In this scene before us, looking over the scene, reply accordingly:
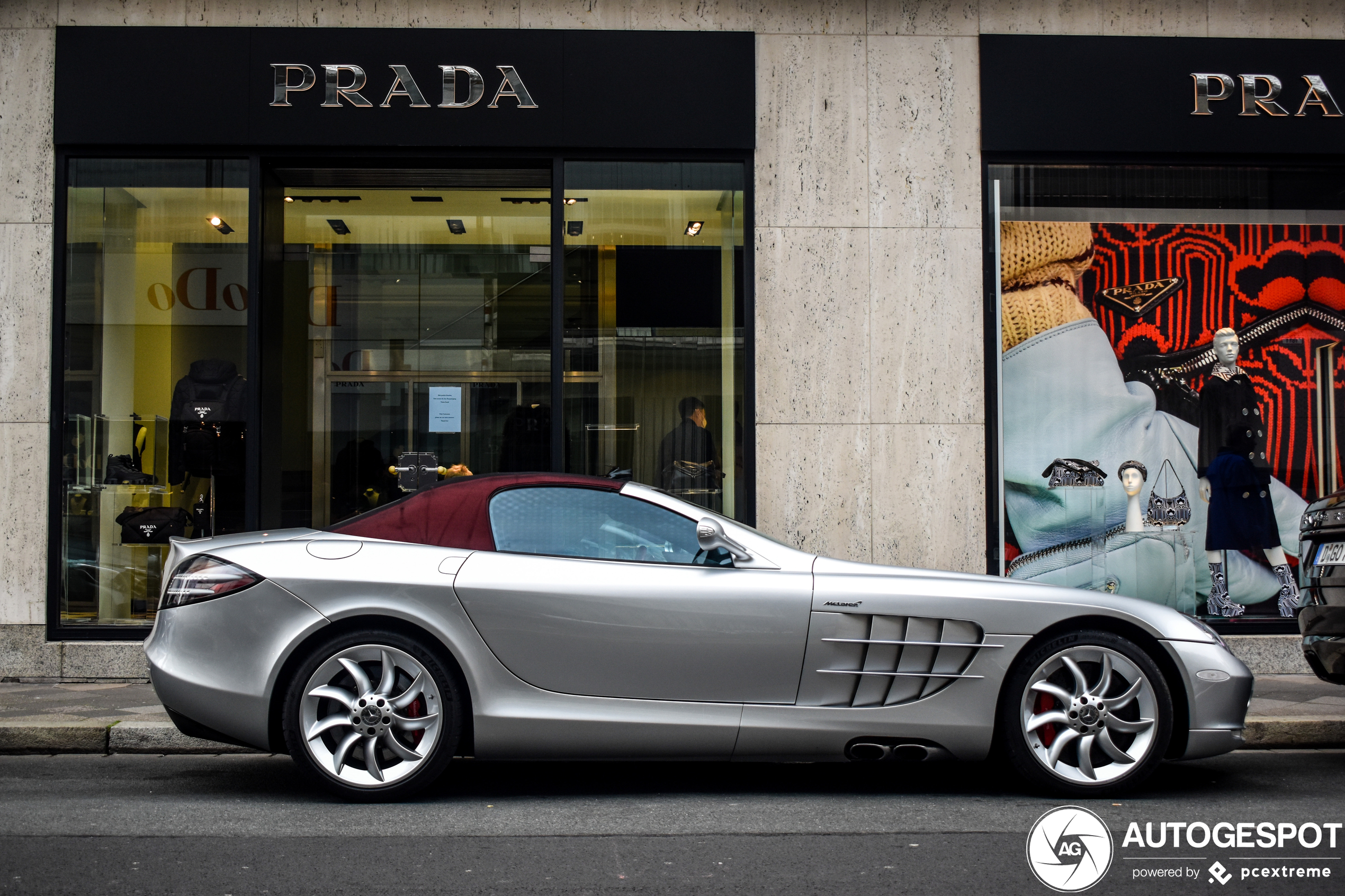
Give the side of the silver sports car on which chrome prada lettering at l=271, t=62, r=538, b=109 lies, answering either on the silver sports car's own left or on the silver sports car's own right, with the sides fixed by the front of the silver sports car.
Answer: on the silver sports car's own left

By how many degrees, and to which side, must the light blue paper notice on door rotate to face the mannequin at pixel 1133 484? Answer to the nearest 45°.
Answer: approximately 90° to its left

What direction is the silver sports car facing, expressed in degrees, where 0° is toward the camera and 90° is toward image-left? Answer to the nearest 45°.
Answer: approximately 270°

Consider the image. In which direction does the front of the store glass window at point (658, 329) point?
toward the camera

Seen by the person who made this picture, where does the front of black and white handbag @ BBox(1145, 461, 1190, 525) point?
facing the viewer

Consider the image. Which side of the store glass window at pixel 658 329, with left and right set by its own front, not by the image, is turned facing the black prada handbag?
right

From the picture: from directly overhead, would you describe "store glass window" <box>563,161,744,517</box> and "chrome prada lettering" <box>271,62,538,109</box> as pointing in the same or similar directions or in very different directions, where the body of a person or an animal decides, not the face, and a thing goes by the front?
same or similar directions

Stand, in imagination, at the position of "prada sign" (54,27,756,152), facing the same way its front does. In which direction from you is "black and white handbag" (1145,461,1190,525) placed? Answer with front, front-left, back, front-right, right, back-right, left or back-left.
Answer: left

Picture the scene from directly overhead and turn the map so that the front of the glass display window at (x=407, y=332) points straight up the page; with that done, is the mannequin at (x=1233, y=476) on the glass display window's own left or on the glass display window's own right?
on the glass display window's own left

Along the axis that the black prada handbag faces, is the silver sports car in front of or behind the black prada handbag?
in front

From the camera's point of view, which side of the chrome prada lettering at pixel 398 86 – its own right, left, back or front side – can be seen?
front

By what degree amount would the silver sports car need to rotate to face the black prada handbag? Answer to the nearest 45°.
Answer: approximately 135° to its left

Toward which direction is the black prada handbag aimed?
toward the camera

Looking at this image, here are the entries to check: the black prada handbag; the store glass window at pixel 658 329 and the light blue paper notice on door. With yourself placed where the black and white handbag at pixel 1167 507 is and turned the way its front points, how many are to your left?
0
